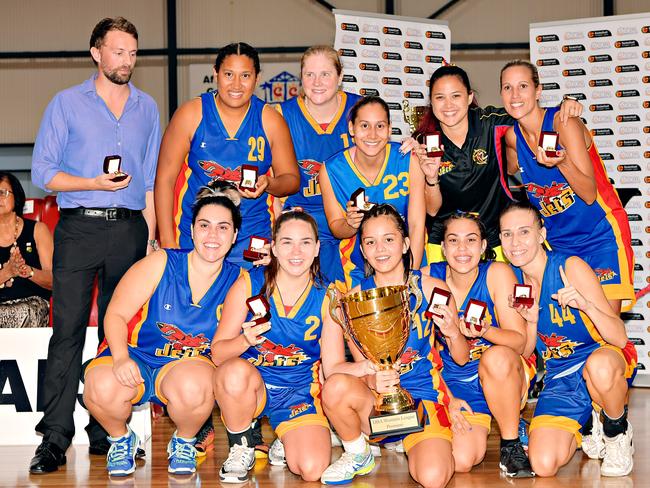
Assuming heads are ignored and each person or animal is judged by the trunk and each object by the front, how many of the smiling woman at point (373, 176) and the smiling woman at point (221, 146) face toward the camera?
2

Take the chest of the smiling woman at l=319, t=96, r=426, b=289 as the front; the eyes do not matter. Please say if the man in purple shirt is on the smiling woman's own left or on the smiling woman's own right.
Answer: on the smiling woman's own right

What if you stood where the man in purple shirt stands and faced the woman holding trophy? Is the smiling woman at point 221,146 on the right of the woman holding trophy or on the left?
left

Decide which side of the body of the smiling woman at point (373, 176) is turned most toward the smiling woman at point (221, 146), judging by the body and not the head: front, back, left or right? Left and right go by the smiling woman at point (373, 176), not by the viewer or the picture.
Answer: right

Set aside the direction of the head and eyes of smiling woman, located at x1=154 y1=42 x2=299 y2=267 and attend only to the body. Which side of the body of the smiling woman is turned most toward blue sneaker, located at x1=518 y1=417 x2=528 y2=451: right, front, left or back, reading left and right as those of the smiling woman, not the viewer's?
left

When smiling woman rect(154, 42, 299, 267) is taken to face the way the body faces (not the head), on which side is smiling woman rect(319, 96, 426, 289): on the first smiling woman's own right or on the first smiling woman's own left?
on the first smiling woman's own left

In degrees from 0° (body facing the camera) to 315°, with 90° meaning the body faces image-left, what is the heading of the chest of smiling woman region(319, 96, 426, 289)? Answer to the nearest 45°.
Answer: approximately 0°
